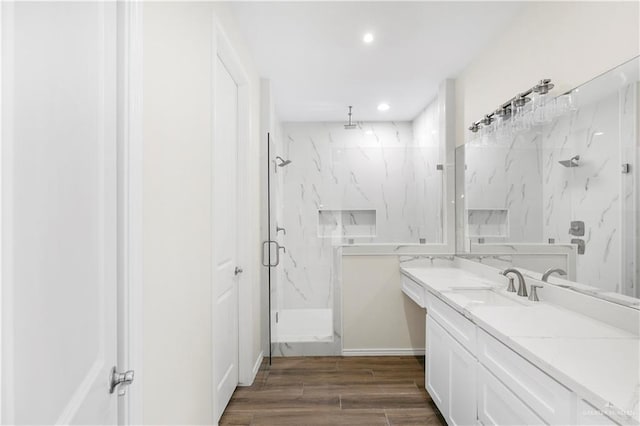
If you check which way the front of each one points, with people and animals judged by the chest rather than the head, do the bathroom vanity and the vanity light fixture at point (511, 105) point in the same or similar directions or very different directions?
same or similar directions

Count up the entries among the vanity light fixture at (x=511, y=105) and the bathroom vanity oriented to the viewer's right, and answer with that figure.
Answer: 0

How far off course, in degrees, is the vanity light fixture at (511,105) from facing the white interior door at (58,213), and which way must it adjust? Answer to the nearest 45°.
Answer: approximately 45° to its left

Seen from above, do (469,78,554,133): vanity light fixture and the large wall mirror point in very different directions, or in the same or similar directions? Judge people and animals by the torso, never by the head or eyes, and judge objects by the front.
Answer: same or similar directions

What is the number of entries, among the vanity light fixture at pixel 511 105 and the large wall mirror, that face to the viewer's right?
0

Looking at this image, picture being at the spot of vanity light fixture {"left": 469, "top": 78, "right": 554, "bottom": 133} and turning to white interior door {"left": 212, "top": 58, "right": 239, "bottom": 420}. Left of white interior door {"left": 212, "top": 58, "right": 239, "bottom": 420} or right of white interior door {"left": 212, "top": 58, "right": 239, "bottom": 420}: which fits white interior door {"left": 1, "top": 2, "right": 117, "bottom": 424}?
left

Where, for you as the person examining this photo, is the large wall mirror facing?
facing the viewer and to the left of the viewer

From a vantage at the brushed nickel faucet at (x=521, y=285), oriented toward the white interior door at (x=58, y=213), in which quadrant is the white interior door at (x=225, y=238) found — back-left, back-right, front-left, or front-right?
front-right

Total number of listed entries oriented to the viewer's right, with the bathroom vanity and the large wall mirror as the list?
0

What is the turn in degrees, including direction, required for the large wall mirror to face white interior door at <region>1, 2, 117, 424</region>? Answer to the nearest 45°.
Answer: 0° — it already faces it

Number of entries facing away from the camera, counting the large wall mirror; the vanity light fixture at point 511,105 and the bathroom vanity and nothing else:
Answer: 0

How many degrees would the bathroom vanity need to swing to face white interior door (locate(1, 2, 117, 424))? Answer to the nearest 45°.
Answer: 0° — it already faces it

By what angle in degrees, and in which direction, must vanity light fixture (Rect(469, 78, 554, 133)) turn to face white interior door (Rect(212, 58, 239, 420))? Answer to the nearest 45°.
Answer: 0° — it already faces it

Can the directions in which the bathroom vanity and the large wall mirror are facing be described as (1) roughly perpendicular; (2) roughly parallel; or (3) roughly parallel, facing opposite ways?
roughly parallel
